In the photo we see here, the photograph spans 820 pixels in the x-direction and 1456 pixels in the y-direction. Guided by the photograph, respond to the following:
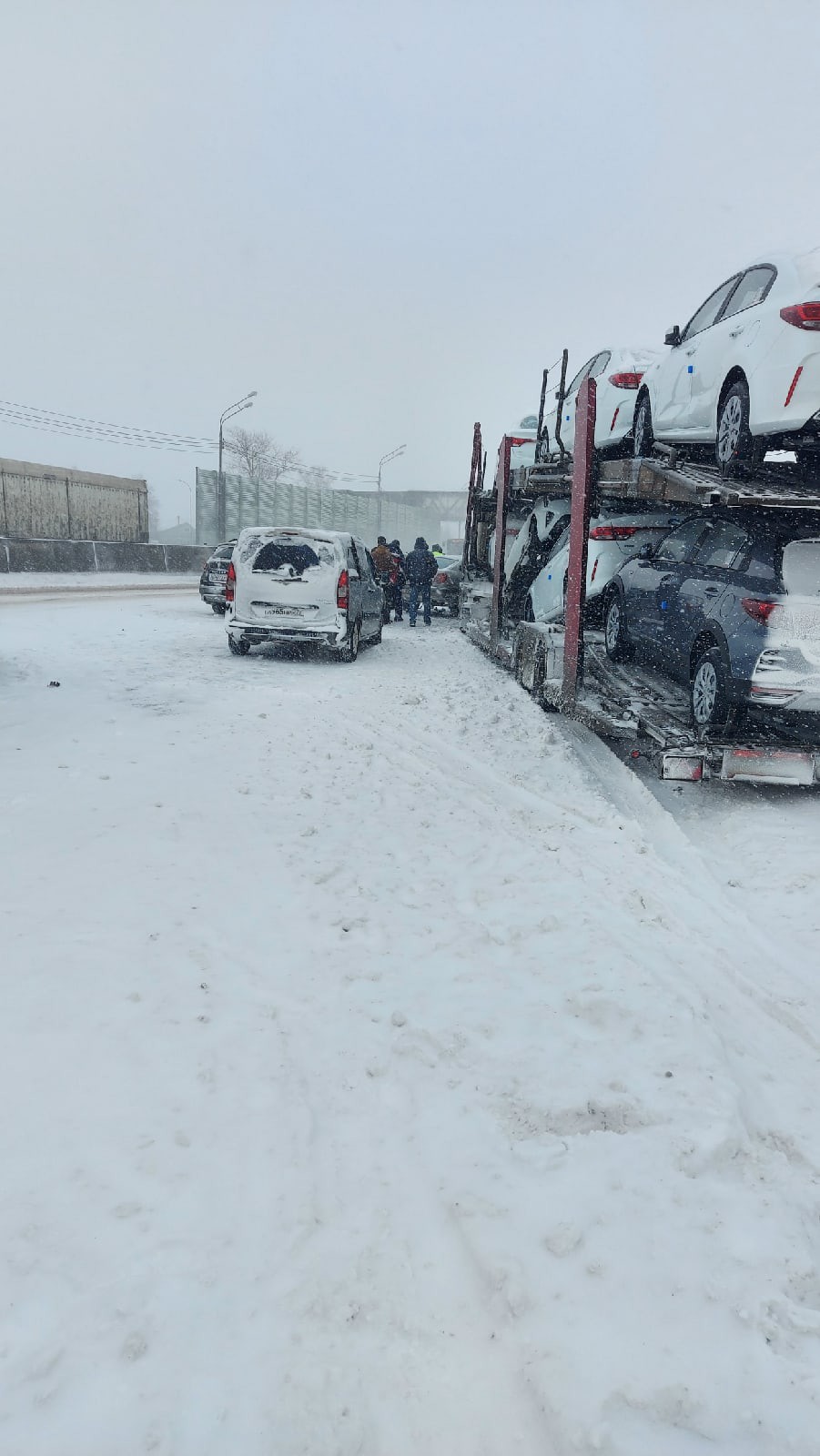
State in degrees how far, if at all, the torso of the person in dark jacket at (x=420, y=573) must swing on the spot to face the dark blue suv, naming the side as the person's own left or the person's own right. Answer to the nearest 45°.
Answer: approximately 180°

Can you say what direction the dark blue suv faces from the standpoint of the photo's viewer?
facing away from the viewer and to the left of the viewer

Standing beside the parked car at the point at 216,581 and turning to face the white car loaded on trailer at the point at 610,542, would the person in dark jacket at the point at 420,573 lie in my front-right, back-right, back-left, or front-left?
front-left

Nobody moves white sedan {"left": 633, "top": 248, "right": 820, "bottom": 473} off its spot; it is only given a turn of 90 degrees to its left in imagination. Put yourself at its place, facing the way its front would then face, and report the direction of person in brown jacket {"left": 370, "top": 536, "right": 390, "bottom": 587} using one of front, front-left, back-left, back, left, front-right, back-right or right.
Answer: right

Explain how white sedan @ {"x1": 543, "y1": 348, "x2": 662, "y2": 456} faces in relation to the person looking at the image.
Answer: facing away from the viewer and to the left of the viewer

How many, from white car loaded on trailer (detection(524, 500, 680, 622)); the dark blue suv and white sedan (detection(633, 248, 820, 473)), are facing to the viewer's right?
0

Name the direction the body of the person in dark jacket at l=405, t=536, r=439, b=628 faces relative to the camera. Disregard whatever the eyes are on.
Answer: away from the camera

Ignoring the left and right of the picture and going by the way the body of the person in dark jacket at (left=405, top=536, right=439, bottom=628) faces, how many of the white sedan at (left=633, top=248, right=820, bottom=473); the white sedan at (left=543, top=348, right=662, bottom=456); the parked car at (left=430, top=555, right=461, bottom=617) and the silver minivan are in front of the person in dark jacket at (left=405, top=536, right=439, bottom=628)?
1

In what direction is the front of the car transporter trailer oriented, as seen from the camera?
facing away from the viewer and to the left of the viewer
